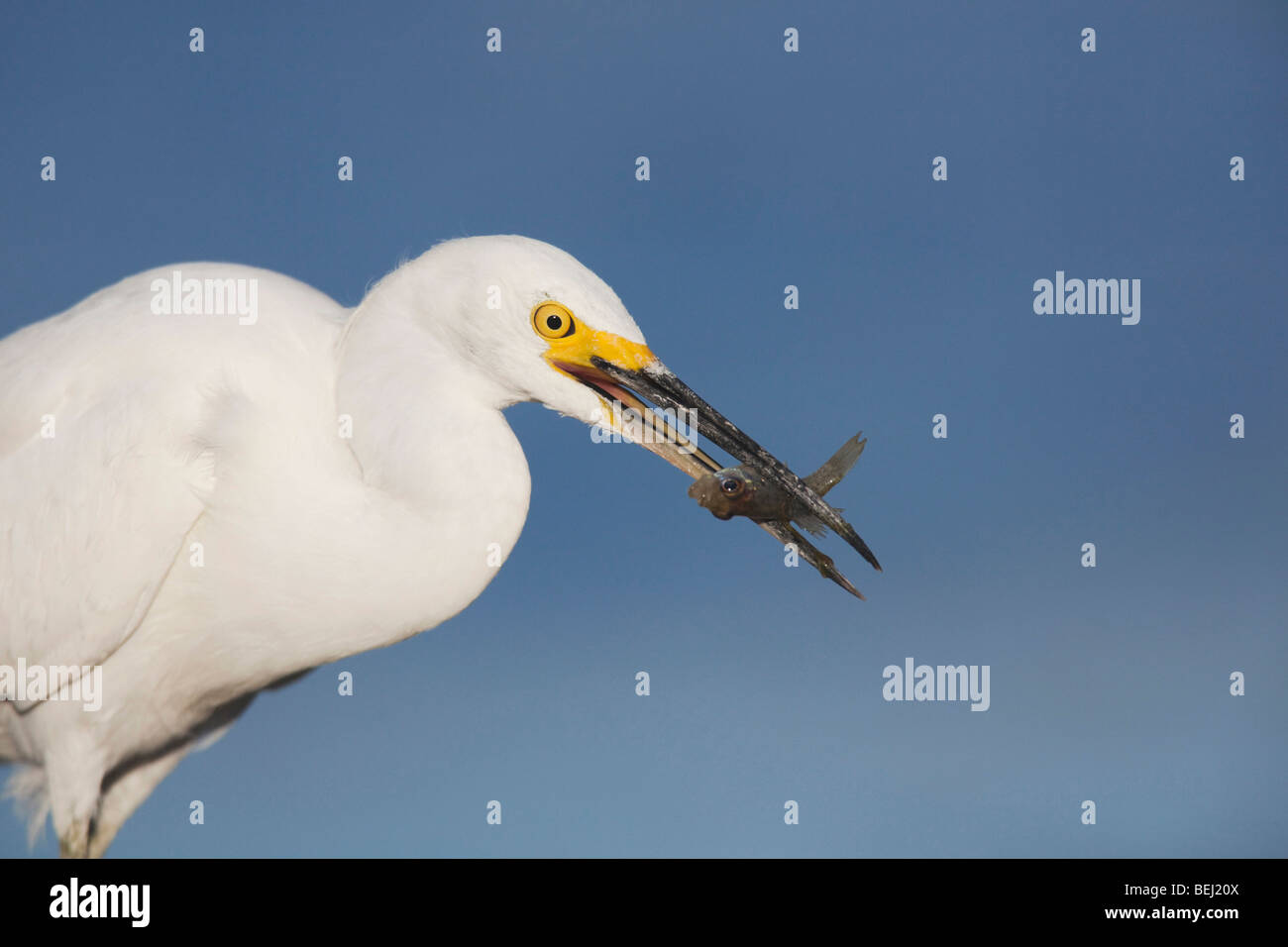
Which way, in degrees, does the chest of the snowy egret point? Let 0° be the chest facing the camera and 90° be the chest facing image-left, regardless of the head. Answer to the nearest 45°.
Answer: approximately 270°
